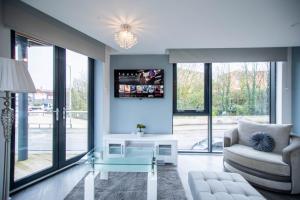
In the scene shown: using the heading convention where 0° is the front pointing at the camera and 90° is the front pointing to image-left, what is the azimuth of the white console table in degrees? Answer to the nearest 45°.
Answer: approximately 0°

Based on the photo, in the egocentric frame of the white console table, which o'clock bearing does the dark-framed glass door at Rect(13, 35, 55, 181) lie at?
The dark-framed glass door is roughly at 2 o'clock from the white console table.

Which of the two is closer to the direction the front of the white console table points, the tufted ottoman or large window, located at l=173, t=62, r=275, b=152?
the tufted ottoman

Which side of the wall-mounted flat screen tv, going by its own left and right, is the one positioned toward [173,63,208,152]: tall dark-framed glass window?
left

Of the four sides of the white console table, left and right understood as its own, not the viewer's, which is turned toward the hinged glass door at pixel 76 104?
right

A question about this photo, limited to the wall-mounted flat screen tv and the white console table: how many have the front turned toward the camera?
2

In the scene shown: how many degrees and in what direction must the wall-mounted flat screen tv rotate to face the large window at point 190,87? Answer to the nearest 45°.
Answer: approximately 90° to its left

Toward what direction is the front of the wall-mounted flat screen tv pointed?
toward the camera

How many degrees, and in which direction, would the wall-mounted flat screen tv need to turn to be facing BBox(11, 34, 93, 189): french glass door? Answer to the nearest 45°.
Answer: approximately 45° to its right

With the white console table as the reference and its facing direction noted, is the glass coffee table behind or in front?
in front

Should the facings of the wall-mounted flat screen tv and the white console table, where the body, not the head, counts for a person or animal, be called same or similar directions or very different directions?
same or similar directions

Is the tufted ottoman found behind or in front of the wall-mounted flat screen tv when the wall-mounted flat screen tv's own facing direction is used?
in front

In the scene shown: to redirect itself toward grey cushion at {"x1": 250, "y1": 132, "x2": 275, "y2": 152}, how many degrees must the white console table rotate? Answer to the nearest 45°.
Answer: approximately 45° to its left
